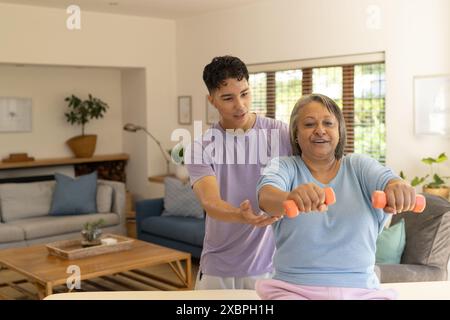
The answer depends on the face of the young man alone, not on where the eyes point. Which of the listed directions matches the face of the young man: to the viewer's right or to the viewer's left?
to the viewer's right

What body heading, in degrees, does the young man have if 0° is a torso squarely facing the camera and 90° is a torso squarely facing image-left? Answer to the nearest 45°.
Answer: approximately 315°

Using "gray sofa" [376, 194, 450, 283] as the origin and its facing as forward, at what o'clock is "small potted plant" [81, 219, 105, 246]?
The small potted plant is roughly at 2 o'clock from the gray sofa.

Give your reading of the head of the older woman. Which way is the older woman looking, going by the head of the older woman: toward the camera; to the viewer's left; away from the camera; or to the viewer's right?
toward the camera

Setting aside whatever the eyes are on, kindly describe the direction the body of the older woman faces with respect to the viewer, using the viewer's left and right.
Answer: facing the viewer

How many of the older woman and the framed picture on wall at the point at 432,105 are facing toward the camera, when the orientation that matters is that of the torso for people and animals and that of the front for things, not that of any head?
2

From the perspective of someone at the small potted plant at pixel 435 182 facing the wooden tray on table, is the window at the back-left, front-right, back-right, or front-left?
front-right

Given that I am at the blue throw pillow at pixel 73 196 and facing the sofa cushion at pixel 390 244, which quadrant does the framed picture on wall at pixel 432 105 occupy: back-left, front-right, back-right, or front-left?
front-left

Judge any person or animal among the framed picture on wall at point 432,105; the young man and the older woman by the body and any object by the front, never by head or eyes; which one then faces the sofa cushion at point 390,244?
the framed picture on wall

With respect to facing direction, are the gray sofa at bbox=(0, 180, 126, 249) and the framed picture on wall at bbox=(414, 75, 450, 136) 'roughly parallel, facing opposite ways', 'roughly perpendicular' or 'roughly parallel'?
roughly perpendicular

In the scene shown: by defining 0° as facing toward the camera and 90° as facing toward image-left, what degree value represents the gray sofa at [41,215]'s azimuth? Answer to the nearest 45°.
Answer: approximately 315°

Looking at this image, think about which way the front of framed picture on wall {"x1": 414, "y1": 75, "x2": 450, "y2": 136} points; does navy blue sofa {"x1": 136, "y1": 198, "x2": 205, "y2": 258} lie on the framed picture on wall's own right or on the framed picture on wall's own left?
on the framed picture on wall's own right

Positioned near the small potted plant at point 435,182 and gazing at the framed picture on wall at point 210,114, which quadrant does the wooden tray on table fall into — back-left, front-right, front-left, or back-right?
front-left

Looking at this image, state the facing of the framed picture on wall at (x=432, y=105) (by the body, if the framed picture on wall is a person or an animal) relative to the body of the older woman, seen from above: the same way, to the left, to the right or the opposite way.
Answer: the same way

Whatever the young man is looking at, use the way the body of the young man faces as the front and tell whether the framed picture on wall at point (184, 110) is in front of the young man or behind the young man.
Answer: behind

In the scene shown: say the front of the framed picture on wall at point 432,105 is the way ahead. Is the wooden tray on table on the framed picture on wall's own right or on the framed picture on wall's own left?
on the framed picture on wall's own right

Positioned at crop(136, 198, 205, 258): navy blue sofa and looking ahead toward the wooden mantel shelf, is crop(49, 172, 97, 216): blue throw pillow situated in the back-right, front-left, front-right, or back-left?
front-left
